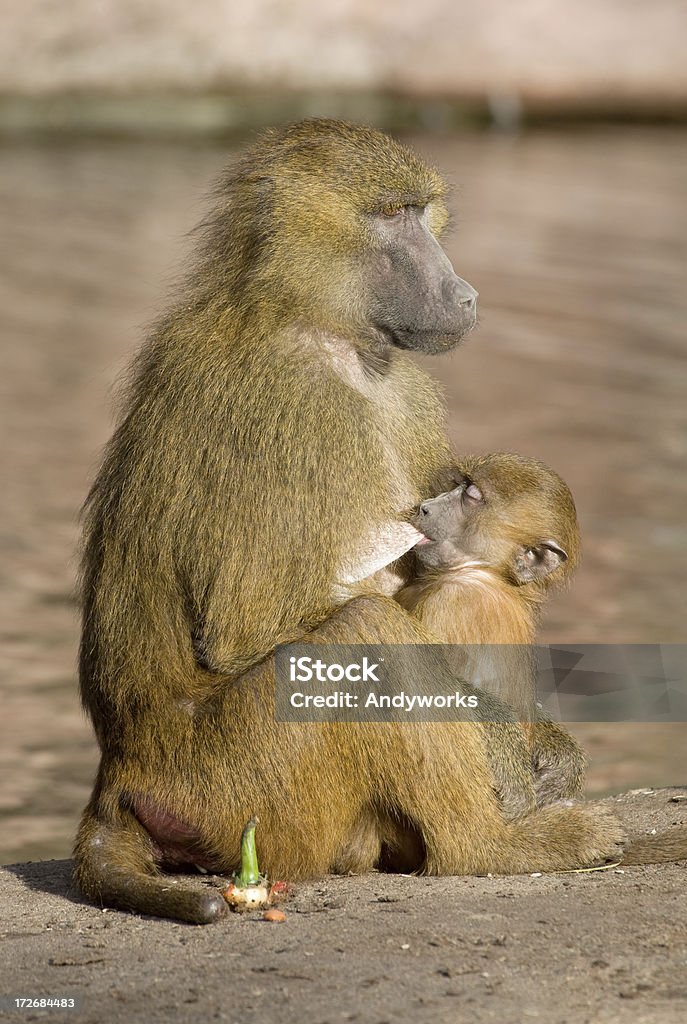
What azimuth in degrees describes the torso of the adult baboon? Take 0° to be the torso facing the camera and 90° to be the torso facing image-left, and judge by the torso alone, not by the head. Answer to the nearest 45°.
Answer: approximately 270°

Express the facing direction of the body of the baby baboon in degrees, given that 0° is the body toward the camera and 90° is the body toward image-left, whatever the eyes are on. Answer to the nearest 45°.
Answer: approximately 90°
